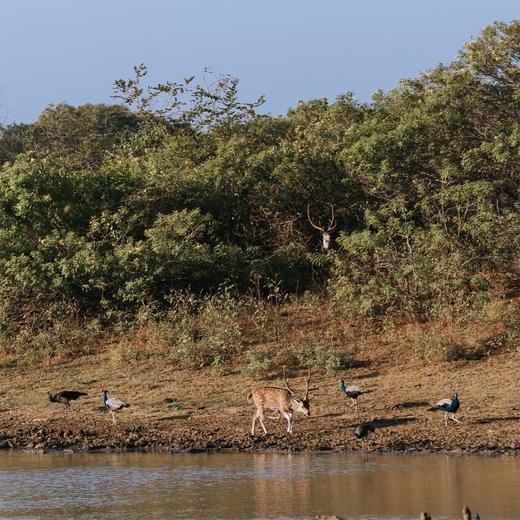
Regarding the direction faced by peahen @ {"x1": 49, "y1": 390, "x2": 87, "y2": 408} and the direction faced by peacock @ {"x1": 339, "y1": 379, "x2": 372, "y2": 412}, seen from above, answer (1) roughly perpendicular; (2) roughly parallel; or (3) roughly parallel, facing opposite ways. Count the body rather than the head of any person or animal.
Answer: roughly parallel

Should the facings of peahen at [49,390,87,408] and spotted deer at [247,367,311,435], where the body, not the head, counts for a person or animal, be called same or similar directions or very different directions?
very different directions

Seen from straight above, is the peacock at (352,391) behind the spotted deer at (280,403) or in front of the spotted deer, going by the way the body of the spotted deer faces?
in front

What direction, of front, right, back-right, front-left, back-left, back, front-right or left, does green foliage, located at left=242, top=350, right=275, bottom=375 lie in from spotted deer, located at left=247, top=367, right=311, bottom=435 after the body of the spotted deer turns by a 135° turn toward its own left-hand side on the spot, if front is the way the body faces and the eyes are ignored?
front-right

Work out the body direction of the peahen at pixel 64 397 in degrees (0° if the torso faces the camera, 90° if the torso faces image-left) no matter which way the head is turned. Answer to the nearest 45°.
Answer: approximately 90°

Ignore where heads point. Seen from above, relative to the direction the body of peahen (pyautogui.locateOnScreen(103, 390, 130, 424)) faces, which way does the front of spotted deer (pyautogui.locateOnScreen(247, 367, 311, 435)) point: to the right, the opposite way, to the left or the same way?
the opposite way

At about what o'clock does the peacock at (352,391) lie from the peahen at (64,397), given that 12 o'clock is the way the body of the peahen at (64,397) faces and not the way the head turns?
the peacock at (352,391) is roughly at 7 o'clock from the peahen at (64,397).

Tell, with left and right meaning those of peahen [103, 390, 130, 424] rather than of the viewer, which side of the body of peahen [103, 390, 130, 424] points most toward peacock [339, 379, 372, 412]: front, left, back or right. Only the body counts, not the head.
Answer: back

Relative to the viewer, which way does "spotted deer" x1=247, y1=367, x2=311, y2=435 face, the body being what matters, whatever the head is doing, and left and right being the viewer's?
facing to the right of the viewer

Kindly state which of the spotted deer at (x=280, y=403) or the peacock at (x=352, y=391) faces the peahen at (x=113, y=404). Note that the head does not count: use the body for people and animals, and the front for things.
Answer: the peacock at (x=352, y=391)

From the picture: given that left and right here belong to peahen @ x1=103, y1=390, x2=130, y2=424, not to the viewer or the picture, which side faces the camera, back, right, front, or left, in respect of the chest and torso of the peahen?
left
